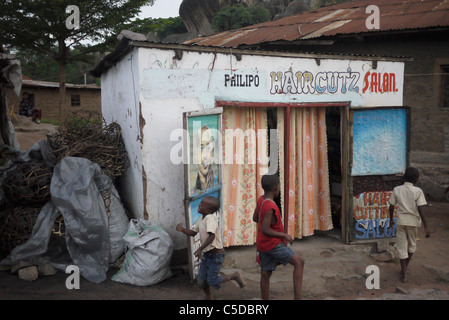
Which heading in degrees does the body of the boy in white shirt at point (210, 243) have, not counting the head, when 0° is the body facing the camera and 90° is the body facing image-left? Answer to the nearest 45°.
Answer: approximately 90°

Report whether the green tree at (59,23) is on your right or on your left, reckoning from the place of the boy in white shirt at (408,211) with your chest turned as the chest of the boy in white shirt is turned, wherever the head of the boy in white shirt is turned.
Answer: on your left

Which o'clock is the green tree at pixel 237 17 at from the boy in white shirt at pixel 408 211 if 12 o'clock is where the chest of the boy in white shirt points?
The green tree is roughly at 11 o'clock from the boy in white shirt.

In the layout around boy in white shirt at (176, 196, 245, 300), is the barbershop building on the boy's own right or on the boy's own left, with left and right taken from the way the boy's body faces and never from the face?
on the boy's own right

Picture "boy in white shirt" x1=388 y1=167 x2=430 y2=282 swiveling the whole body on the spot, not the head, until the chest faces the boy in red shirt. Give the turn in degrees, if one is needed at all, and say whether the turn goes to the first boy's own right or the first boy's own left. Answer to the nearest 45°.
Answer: approximately 135° to the first boy's own left

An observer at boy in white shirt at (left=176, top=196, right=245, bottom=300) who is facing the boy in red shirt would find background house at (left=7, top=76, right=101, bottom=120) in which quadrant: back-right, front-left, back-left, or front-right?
back-left

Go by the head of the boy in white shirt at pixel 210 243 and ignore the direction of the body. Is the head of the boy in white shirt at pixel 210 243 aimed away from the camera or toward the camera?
away from the camera

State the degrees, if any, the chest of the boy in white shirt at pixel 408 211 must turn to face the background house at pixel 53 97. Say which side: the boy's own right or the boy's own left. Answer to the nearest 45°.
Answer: approximately 45° to the boy's own left
